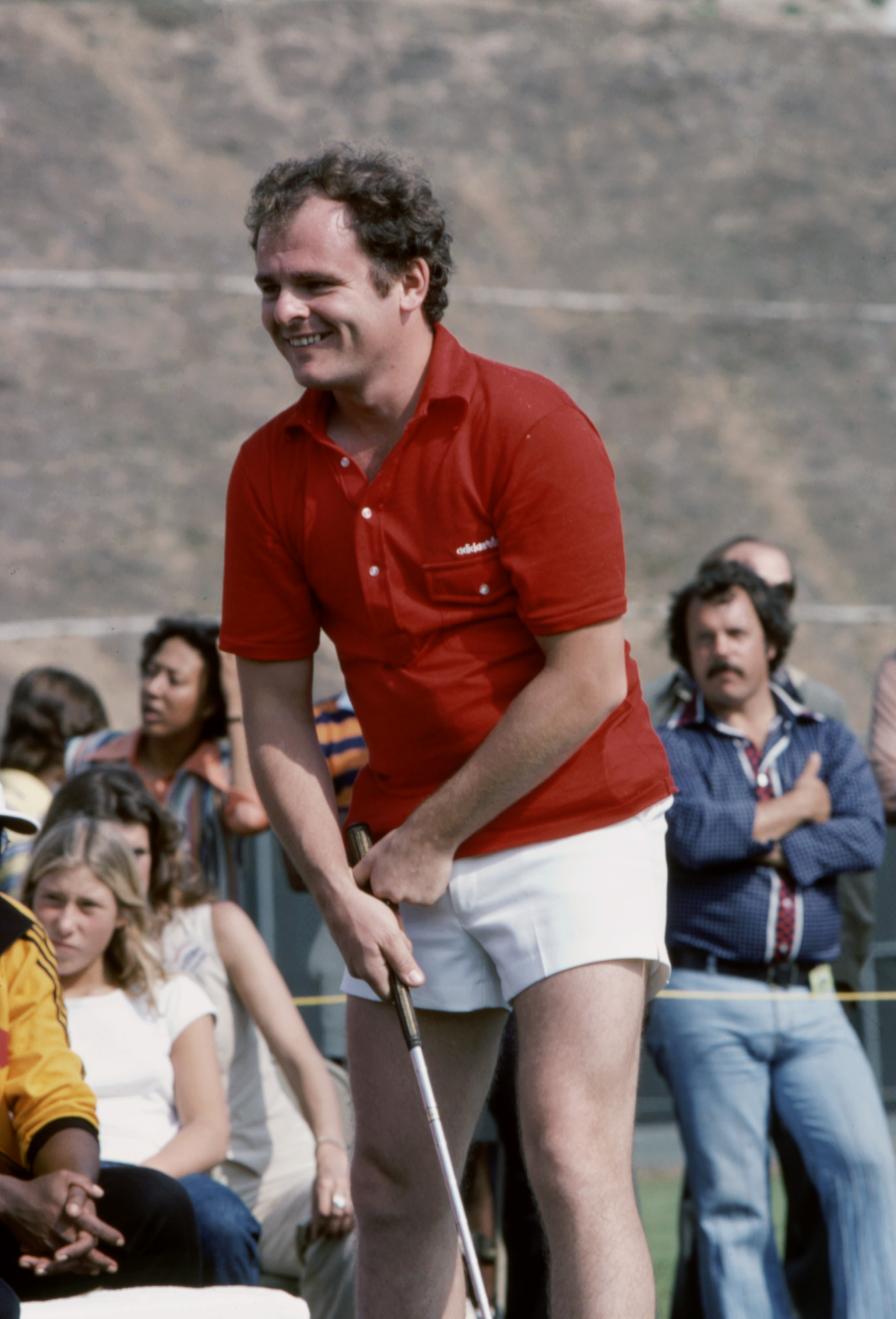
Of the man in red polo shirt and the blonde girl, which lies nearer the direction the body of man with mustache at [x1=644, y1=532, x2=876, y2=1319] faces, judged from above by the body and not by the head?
the man in red polo shirt

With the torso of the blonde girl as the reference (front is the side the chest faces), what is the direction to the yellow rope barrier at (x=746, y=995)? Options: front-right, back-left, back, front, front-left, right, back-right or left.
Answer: left

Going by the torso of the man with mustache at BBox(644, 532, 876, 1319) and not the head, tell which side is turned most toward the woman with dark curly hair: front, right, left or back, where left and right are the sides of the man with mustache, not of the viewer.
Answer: right

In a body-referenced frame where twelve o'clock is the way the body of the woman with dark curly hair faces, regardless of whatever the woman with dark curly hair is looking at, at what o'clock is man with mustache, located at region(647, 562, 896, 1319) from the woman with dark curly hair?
The man with mustache is roughly at 9 o'clock from the woman with dark curly hair.

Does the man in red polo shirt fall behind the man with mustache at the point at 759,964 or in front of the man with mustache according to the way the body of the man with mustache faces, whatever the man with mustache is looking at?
in front

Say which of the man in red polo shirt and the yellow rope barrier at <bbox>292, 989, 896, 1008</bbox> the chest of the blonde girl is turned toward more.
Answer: the man in red polo shirt

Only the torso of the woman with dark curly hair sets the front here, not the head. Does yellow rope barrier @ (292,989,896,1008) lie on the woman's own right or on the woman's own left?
on the woman's own left

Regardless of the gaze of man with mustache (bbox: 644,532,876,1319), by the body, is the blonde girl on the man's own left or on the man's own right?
on the man's own right

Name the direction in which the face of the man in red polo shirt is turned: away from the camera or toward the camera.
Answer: toward the camera

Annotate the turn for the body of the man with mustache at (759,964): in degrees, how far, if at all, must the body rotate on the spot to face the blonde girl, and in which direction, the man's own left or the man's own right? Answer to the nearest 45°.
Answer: approximately 90° to the man's own right

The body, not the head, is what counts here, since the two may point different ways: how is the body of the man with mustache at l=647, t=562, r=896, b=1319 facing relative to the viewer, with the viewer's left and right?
facing the viewer

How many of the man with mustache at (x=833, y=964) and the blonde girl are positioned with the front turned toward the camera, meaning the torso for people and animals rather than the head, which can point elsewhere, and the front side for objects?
2

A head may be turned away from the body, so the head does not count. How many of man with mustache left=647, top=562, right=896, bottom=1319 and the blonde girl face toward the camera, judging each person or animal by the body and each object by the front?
2

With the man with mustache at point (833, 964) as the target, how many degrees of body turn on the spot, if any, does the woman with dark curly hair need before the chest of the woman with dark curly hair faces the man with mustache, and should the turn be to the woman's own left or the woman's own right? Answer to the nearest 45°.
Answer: approximately 90° to the woman's own left

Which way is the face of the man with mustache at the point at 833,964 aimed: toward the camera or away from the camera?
toward the camera
